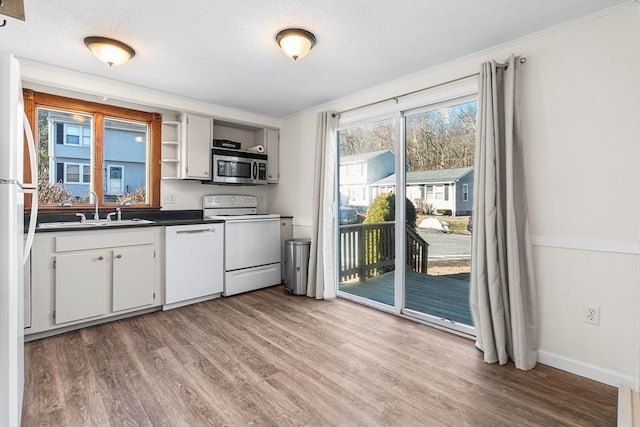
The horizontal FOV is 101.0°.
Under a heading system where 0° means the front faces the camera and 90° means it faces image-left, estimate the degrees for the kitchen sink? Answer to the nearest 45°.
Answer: approximately 0°

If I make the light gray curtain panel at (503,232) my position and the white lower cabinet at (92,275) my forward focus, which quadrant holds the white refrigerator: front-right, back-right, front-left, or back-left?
front-left

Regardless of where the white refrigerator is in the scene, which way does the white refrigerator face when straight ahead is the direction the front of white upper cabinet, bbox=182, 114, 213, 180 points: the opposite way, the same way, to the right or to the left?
to the left

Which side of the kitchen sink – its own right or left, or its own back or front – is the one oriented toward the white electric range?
left

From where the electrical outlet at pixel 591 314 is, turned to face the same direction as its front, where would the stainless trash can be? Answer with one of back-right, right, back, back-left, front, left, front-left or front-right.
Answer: right

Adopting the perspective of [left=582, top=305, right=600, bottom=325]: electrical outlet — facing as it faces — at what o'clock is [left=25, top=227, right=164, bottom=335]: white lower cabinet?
The white lower cabinet is roughly at 2 o'clock from the electrical outlet.

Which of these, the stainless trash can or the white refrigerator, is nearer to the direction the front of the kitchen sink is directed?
the white refrigerator

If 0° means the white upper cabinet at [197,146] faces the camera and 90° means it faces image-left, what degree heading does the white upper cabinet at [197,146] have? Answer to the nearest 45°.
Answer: approximately 315°

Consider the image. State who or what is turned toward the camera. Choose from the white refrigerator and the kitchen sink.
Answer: the kitchen sink

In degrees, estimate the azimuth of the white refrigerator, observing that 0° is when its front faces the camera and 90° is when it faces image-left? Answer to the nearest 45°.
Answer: approximately 270°

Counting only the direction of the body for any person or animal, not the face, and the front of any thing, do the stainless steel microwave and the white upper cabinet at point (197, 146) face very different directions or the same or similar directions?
same or similar directions

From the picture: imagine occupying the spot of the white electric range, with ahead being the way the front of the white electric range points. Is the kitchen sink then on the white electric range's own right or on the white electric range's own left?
on the white electric range's own right

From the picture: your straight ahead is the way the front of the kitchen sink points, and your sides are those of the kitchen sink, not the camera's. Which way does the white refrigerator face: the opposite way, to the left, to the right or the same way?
to the left

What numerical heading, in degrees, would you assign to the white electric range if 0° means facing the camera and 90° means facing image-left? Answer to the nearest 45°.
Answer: approximately 315°

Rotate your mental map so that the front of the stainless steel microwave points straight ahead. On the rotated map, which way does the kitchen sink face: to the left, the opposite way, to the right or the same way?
the same way

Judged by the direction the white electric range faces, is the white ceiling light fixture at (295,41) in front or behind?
in front
